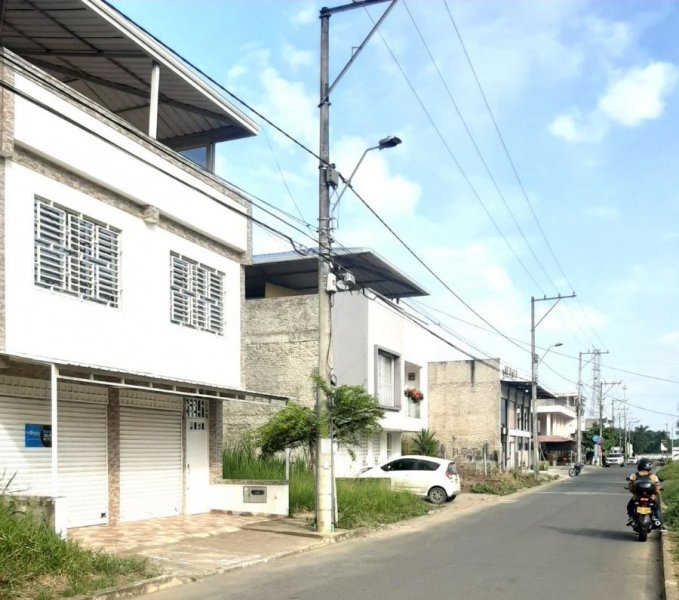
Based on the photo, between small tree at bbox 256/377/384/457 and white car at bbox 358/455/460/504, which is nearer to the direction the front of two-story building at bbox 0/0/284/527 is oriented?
the small tree

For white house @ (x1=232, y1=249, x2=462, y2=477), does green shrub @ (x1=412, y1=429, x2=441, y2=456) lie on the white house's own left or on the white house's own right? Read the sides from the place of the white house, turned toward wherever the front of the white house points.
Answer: on the white house's own left

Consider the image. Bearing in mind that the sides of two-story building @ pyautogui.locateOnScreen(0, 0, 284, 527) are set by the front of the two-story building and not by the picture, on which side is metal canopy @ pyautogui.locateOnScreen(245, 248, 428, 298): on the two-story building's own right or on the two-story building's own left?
on the two-story building's own left

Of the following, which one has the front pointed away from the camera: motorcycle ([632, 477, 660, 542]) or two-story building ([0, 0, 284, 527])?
the motorcycle

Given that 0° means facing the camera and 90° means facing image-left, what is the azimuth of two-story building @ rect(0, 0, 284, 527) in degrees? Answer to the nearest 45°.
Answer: approximately 315°

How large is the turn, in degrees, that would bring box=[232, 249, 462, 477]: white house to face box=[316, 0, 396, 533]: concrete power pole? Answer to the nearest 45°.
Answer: approximately 45° to its right

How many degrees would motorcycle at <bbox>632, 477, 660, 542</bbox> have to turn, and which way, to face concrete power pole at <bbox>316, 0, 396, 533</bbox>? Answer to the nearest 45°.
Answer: approximately 90° to its left

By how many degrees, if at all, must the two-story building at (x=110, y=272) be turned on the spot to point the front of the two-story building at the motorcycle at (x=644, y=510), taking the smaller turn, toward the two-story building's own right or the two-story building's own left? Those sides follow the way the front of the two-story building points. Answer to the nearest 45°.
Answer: approximately 45° to the two-story building's own left

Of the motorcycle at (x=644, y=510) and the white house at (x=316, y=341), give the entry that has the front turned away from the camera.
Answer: the motorcycle

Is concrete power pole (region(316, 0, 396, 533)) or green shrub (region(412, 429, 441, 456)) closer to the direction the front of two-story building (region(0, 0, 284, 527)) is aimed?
the concrete power pole

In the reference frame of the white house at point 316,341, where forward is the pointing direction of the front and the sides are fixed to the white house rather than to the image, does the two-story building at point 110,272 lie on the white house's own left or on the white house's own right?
on the white house's own right

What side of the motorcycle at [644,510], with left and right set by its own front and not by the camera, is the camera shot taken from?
back

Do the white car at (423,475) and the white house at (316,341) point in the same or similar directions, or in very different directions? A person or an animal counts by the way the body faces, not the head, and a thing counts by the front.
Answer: very different directions
